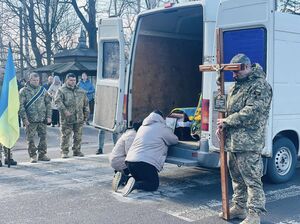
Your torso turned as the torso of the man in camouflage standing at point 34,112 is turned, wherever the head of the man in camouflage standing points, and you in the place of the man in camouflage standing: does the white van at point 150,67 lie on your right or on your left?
on your left

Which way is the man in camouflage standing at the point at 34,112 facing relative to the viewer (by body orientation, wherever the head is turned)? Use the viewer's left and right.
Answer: facing the viewer

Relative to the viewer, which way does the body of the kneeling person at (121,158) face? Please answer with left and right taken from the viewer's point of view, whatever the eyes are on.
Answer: facing away from the viewer and to the right of the viewer

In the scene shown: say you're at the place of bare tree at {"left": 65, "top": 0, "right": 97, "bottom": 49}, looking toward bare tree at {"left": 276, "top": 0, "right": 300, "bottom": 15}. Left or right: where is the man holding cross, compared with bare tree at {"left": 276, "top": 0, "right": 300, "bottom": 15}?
right

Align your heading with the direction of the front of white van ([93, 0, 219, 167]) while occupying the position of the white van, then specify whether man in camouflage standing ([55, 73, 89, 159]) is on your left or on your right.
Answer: on your left

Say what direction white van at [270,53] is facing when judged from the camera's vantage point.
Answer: facing away from the viewer and to the right of the viewer

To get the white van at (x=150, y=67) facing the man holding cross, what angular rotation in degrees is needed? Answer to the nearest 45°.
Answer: approximately 135° to its right

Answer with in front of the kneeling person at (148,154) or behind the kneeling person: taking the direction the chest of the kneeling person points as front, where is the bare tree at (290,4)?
in front

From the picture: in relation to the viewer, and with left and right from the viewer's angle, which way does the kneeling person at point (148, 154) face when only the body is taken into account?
facing away from the viewer and to the right of the viewer

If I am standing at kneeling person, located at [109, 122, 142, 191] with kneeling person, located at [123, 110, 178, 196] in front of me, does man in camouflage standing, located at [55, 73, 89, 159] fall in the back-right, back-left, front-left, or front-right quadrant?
back-left

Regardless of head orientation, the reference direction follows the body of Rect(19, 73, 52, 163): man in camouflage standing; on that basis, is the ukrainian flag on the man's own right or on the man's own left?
on the man's own right

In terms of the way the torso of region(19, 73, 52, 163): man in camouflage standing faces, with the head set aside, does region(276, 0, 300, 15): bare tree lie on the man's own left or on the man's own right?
on the man's own left

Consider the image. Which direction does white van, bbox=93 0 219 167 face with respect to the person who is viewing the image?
facing away from the viewer and to the right of the viewer

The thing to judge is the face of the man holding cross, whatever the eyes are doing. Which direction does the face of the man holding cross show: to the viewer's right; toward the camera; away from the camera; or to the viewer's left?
to the viewer's left
